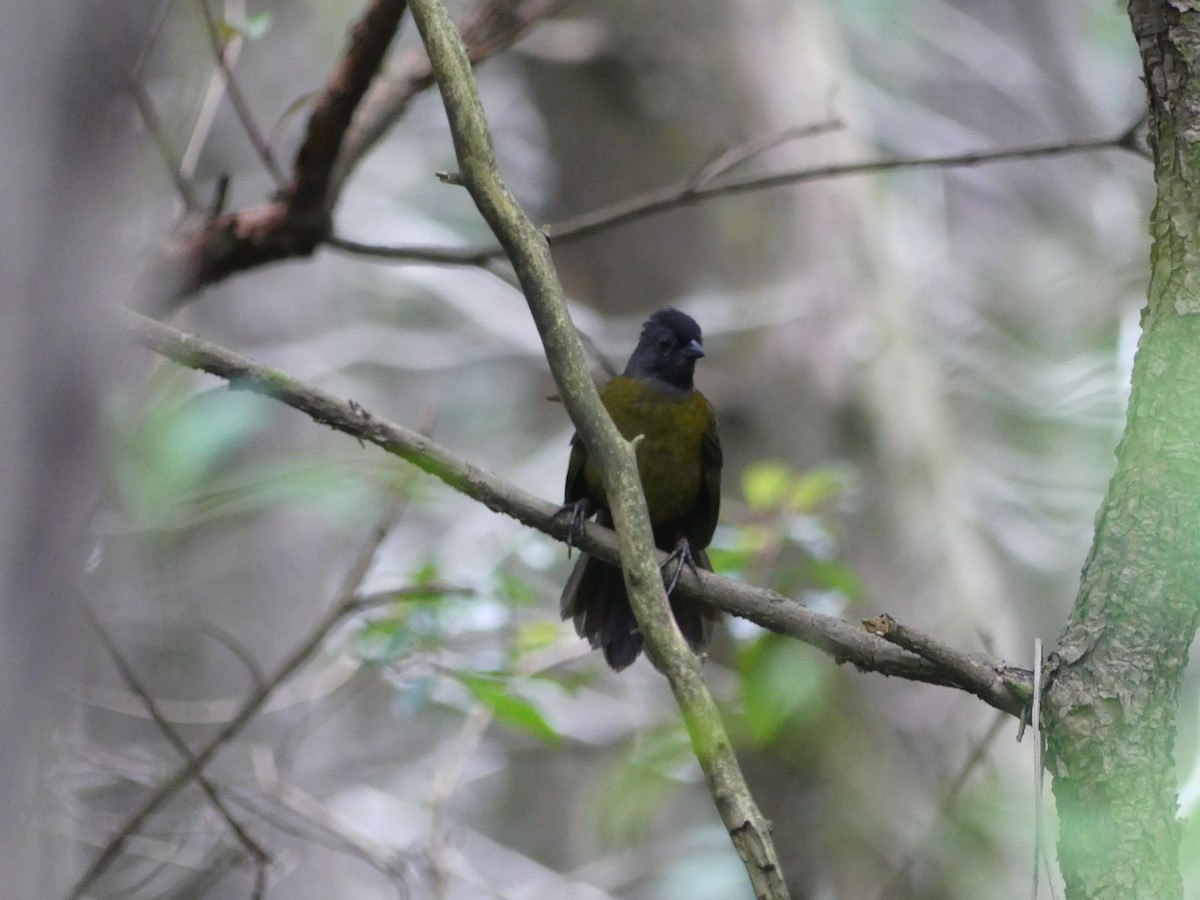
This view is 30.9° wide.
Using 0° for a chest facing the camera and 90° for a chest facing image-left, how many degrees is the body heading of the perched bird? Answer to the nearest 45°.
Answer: approximately 0°

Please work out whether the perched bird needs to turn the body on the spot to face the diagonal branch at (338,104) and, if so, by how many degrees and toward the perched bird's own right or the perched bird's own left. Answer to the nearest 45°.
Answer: approximately 45° to the perched bird's own right
